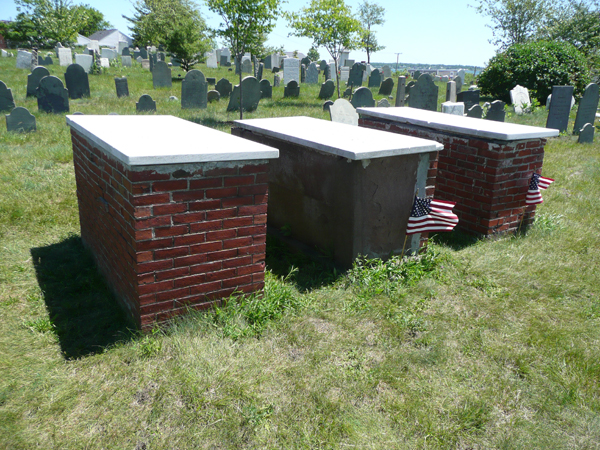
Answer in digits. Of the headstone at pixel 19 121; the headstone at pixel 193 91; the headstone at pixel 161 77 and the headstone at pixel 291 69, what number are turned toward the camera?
4

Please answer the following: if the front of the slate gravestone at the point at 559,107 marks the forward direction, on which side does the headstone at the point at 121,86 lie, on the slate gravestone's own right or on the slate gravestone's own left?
on the slate gravestone's own right

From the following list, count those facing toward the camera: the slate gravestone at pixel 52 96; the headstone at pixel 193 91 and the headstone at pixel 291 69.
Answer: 3

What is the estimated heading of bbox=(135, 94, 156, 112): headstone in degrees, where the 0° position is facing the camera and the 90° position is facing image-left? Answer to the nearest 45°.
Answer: approximately 0°

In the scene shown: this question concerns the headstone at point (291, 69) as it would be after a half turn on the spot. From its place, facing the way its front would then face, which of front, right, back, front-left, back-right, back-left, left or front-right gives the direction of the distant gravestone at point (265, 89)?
back

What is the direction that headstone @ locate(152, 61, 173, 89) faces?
toward the camera

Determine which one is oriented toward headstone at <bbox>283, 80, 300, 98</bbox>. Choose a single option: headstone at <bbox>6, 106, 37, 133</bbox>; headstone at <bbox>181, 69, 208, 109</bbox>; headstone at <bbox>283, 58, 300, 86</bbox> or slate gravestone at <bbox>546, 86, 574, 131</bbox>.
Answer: headstone at <bbox>283, 58, 300, 86</bbox>

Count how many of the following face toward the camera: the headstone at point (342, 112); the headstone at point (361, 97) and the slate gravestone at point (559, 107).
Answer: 3

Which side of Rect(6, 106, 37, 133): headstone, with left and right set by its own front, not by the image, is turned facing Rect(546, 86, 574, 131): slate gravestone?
left

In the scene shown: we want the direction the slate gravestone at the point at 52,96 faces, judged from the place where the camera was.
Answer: facing the viewer

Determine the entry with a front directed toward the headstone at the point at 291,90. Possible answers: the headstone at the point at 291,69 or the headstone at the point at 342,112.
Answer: the headstone at the point at 291,69

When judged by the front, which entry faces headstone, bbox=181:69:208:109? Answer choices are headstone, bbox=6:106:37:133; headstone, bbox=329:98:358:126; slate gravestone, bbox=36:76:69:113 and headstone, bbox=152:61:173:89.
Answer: headstone, bbox=152:61:173:89

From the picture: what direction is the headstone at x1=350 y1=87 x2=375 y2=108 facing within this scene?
toward the camera

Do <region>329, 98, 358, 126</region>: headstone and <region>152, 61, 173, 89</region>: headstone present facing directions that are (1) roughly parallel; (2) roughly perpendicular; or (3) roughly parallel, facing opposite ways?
roughly parallel
